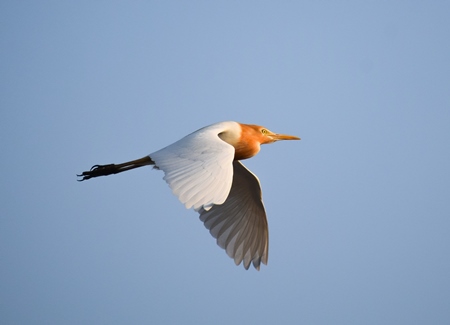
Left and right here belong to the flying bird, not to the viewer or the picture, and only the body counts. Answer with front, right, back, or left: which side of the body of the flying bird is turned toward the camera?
right
